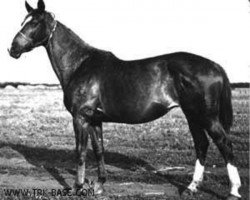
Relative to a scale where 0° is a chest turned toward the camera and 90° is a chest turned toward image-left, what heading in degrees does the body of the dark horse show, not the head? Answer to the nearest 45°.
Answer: approximately 90°
